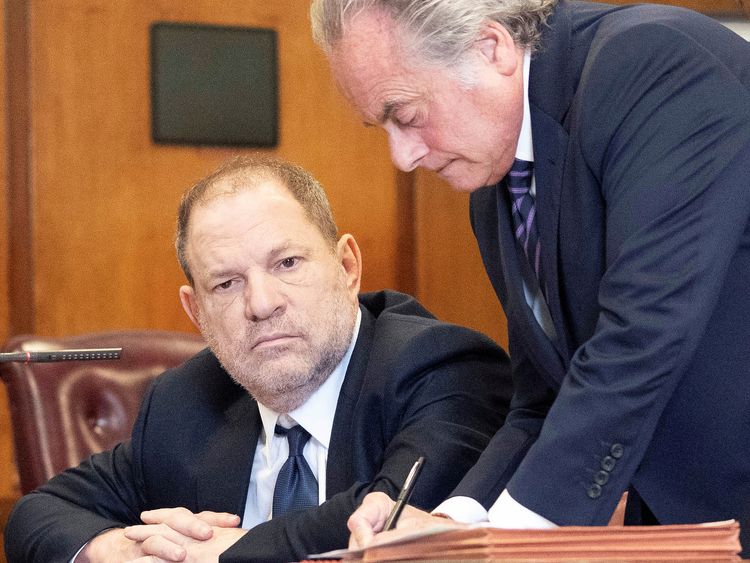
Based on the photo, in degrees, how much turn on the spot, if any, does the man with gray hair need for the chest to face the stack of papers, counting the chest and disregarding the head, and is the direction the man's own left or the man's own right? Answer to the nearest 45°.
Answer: approximately 45° to the man's own left

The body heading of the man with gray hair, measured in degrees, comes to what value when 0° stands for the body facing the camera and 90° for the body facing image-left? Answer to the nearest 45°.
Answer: approximately 45°
